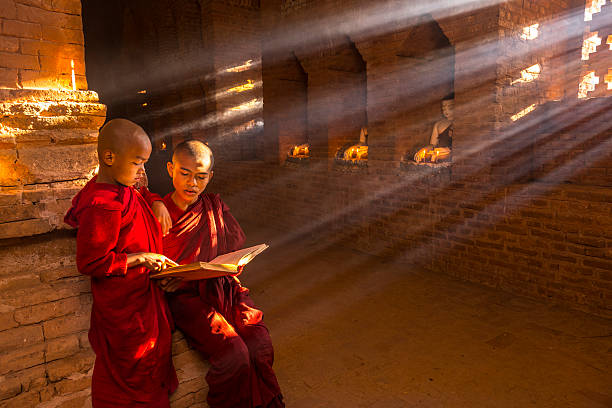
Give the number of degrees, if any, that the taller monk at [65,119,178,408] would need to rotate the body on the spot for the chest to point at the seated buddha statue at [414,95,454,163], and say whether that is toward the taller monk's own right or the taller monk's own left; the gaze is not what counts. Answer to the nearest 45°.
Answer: approximately 90° to the taller monk's own left

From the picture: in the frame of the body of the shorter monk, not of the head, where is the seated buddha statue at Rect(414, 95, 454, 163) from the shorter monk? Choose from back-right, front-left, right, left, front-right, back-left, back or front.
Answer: left

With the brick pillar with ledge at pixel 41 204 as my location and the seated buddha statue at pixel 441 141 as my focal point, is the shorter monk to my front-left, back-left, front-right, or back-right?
front-right

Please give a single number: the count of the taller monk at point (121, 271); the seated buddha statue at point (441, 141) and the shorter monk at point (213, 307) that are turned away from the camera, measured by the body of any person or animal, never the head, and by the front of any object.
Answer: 0

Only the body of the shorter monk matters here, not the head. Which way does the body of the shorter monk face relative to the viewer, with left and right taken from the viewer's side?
facing the viewer and to the right of the viewer

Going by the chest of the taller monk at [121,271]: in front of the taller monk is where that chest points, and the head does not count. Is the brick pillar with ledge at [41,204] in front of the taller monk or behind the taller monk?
behind

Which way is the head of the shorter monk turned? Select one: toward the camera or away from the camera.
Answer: toward the camera

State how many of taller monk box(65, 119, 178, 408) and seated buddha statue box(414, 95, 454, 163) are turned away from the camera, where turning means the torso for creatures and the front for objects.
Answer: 0

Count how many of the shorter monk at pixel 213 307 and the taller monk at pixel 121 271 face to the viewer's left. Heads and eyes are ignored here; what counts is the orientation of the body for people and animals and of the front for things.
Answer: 0

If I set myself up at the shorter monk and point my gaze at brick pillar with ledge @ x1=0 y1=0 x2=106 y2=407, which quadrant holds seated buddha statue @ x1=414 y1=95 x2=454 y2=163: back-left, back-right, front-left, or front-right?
back-right

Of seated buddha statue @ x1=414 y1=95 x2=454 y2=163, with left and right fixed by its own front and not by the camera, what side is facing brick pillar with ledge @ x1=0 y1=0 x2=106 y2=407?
front

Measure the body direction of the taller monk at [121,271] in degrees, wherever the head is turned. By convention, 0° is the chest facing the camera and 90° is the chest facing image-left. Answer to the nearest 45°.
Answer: approximately 315°

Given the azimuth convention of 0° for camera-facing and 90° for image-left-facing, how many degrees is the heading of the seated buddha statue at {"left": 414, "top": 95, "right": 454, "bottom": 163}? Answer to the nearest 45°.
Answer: approximately 45°
